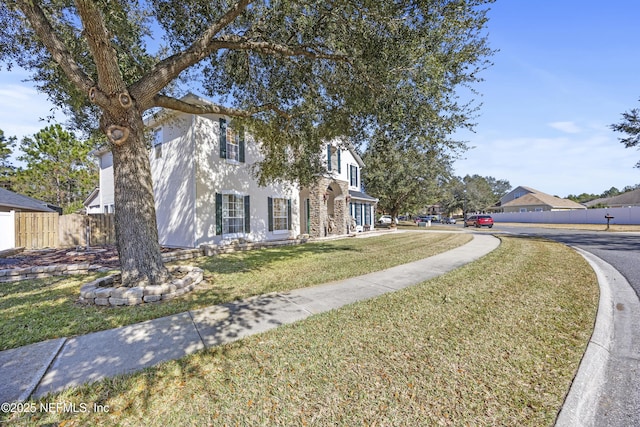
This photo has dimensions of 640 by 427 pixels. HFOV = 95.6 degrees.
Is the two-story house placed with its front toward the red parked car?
no

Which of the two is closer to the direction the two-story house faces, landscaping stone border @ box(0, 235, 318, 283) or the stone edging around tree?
the stone edging around tree

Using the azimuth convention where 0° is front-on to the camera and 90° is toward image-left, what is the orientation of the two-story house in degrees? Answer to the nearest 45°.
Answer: approximately 315°

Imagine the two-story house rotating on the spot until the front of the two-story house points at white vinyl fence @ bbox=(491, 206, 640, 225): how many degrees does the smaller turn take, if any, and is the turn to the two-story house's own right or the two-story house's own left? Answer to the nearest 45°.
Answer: approximately 45° to the two-story house's own left

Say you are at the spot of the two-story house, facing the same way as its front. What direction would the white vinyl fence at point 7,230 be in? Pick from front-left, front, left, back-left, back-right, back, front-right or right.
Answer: back-right

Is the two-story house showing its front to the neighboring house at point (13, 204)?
no

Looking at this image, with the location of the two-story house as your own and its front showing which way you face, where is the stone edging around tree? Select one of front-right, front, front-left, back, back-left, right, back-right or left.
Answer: front-right

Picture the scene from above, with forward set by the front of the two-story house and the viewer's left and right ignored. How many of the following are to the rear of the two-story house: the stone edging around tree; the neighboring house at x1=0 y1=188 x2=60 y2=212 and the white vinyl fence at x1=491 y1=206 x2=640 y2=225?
1

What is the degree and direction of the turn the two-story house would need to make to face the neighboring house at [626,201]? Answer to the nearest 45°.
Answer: approximately 45° to its left

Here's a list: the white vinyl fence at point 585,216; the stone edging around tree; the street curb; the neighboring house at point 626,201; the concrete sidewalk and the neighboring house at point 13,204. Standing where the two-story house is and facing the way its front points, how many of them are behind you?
1

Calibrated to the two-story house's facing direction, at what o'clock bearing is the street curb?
The street curb is roughly at 1 o'clock from the two-story house.

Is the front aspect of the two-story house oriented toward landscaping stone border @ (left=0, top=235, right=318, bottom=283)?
no

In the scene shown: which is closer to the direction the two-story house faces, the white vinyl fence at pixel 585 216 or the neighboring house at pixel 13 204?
the white vinyl fence

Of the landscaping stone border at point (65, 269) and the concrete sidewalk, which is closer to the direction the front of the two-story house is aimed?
the concrete sidewalk
